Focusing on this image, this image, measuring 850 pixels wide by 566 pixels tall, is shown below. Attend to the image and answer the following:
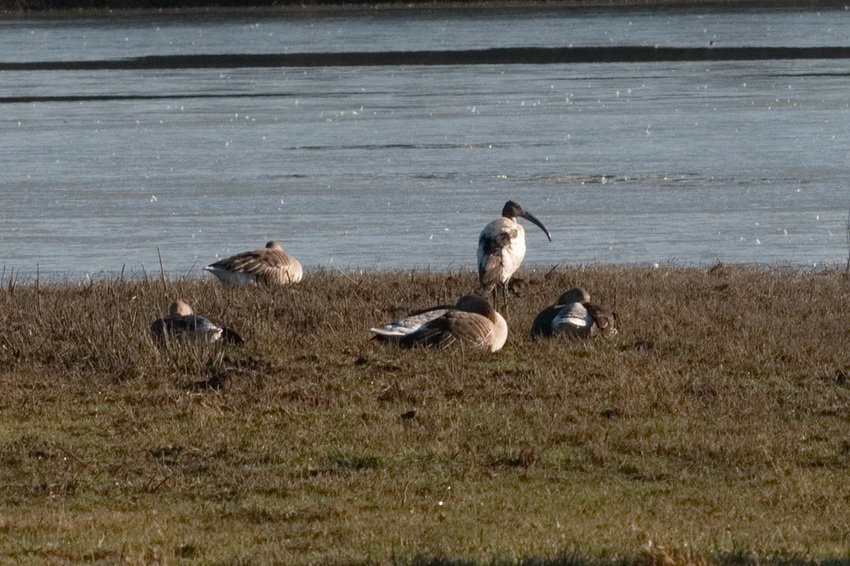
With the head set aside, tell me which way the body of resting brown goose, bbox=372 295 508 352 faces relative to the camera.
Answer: to the viewer's right

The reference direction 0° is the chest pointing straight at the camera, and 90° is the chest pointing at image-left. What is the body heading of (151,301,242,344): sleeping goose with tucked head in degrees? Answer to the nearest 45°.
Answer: approximately 90°

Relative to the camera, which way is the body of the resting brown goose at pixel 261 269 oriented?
to the viewer's right

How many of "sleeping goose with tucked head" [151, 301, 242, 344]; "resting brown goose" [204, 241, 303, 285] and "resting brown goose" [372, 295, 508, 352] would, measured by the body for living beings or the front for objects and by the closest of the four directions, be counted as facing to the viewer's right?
2

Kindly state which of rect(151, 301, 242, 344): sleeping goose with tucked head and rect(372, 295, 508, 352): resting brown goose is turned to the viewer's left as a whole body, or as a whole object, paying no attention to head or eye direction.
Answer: the sleeping goose with tucked head

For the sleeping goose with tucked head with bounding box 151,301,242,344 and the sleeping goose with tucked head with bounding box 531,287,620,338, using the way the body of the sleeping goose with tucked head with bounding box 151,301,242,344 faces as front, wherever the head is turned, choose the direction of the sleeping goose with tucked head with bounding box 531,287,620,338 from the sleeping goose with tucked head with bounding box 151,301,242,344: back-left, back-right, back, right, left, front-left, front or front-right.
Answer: back

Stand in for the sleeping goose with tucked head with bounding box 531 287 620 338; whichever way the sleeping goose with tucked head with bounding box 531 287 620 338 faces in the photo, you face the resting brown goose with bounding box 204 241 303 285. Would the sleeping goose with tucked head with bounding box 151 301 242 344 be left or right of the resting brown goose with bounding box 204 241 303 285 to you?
left

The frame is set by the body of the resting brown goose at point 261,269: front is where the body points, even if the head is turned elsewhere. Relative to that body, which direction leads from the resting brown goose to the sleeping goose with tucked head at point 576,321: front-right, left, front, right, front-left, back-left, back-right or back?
front-right

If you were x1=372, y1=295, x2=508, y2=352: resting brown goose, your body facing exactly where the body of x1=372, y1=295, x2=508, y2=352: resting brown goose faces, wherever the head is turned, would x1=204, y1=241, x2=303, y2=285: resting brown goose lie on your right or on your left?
on your left

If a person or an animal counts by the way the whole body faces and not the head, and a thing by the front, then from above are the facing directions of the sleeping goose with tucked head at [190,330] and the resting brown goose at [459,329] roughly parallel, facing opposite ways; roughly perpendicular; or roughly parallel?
roughly parallel, facing opposite ways

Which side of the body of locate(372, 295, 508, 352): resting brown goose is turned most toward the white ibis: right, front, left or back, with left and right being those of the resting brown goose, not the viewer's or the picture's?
left

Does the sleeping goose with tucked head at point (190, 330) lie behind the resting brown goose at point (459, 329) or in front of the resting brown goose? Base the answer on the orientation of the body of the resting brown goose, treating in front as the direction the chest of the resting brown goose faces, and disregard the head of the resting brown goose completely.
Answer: behind

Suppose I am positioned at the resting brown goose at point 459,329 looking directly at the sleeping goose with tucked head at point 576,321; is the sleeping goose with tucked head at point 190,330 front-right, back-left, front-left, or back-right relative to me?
back-left
